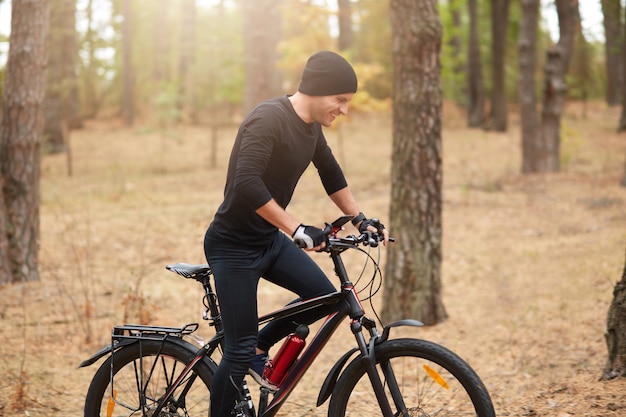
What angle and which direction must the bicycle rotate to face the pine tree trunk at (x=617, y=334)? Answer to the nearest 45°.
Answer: approximately 45° to its left

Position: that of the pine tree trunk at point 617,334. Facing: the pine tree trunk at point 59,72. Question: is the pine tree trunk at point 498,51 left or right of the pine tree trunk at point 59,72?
right

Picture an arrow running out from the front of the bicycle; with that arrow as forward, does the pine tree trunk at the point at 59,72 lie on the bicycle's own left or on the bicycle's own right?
on the bicycle's own left

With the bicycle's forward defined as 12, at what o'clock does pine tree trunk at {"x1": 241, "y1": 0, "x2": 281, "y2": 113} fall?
The pine tree trunk is roughly at 9 o'clock from the bicycle.

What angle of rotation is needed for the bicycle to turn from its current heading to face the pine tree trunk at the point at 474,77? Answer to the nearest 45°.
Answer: approximately 90° to its left

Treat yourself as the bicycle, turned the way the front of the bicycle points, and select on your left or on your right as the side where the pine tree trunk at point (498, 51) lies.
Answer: on your left

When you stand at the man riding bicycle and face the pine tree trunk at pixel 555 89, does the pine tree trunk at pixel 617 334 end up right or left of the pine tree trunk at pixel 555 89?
right

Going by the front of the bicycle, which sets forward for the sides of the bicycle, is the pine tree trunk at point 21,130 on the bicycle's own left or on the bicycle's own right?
on the bicycle's own left

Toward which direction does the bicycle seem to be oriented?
to the viewer's right

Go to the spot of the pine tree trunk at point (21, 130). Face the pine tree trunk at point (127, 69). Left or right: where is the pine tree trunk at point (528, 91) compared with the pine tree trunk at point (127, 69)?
right

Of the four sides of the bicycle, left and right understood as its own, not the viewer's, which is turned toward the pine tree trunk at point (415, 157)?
left
